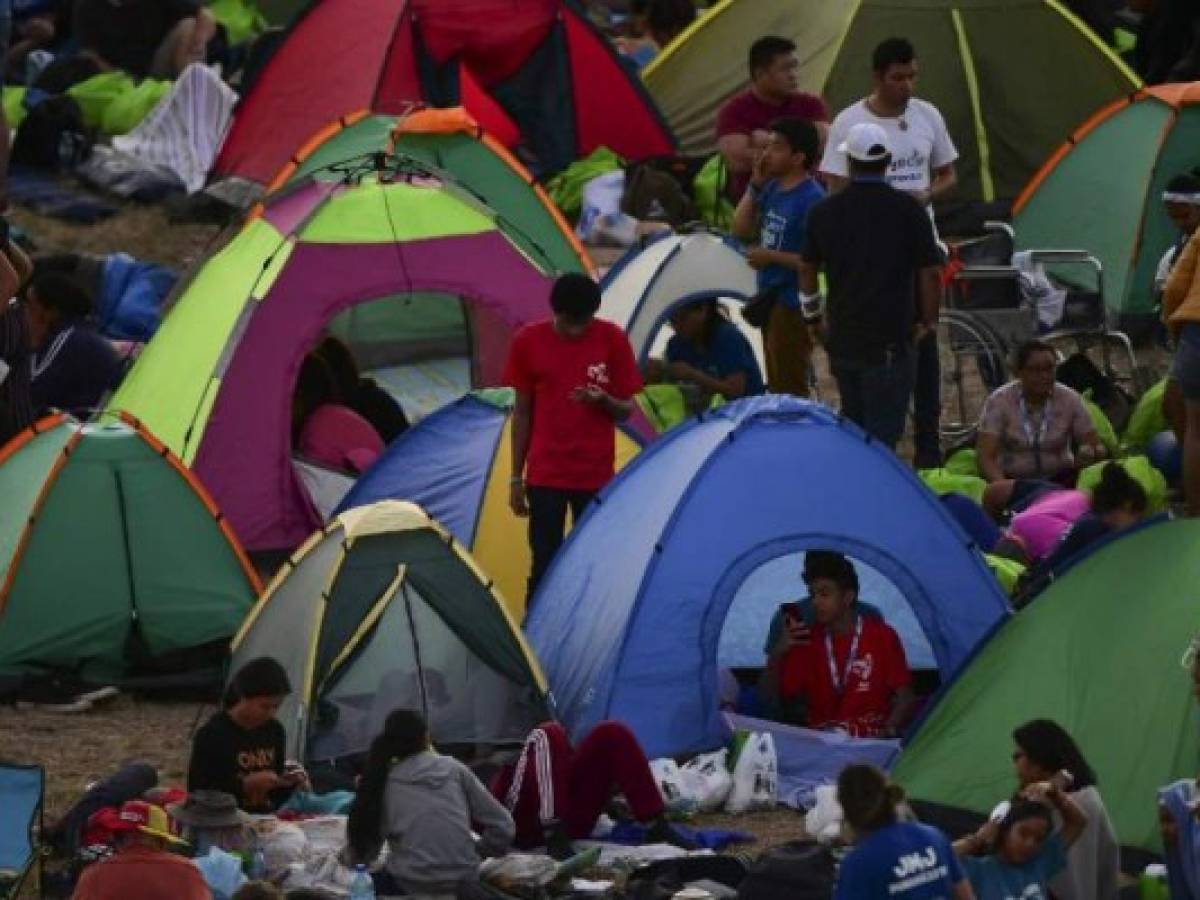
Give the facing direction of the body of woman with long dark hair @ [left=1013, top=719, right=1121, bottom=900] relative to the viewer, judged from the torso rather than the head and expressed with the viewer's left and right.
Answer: facing to the left of the viewer

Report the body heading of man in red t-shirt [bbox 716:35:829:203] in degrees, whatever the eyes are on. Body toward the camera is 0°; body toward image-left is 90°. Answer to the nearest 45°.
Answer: approximately 315°

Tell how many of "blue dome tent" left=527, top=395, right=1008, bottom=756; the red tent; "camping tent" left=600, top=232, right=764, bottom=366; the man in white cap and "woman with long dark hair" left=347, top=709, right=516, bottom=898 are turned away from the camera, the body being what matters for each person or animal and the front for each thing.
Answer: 2

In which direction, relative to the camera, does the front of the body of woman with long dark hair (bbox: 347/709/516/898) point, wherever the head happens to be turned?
away from the camera

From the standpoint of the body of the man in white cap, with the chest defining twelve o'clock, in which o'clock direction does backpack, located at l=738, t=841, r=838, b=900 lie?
The backpack is roughly at 6 o'clock from the man in white cap.

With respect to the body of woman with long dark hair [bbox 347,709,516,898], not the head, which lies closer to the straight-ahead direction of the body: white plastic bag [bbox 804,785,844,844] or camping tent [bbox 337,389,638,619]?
the camping tent

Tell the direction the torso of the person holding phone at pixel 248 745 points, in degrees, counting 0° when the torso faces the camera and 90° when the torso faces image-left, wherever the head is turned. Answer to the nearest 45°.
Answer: approximately 315°

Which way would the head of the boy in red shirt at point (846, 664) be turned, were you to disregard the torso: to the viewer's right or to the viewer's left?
to the viewer's left

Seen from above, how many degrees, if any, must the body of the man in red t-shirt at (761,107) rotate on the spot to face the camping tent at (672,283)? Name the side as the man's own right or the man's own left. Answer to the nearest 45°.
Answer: approximately 45° to the man's own right

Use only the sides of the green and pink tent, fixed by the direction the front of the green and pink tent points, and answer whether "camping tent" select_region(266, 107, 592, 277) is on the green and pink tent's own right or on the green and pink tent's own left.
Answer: on the green and pink tent's own left

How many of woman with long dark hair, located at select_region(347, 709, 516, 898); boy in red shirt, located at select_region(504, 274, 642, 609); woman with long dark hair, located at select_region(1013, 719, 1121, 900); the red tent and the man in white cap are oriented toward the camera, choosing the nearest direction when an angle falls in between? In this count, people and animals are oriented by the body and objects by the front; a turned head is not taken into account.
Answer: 2
